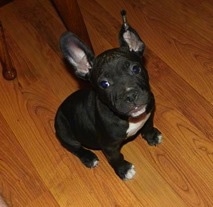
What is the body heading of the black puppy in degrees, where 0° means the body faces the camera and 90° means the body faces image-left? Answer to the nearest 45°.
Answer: approximately 315°
